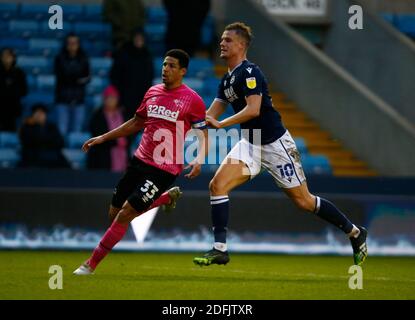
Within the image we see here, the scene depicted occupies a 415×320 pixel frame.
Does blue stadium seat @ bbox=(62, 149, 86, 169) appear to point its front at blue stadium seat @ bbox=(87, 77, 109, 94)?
no

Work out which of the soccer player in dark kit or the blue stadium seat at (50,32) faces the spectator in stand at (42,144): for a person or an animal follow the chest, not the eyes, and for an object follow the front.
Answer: the blue stadium seat

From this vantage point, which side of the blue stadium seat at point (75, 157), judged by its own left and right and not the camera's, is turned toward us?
front

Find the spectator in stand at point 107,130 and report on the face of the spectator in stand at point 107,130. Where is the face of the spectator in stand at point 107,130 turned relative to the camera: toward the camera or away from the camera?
toward the camera

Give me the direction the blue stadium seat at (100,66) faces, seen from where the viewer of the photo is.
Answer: facing the viewer

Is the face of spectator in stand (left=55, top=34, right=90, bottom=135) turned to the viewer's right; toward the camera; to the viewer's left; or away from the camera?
toward the camera

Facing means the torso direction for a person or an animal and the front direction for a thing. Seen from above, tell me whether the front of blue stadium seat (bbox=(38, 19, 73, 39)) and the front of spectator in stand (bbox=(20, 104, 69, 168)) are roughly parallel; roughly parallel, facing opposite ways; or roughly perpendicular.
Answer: roughly parallel

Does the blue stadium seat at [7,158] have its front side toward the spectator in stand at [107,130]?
no

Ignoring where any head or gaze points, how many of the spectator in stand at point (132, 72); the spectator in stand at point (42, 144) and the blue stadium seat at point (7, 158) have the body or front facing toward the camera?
3

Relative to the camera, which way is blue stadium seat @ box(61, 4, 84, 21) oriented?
toward the camera

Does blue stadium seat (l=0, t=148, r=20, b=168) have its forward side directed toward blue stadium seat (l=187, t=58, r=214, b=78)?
no

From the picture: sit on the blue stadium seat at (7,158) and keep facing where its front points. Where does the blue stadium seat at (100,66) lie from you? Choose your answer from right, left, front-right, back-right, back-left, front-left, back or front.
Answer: back-left

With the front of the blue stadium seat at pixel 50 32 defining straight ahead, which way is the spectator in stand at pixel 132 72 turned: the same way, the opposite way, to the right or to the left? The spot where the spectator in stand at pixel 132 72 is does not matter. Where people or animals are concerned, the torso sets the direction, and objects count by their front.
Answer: the same way

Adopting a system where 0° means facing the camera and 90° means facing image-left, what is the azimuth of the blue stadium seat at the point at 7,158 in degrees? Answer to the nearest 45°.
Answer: approximately 0°

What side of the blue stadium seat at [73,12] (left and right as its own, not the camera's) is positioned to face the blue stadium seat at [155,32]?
left

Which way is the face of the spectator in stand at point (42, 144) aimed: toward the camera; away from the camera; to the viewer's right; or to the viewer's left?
toward the camera

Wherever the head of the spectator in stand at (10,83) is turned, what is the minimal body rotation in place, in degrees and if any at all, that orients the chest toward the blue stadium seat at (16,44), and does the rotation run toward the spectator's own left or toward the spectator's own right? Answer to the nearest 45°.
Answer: approximately 180°

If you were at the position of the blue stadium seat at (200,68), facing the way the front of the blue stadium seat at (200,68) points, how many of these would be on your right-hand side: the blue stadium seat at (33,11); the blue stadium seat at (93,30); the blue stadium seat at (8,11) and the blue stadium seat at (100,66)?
4
